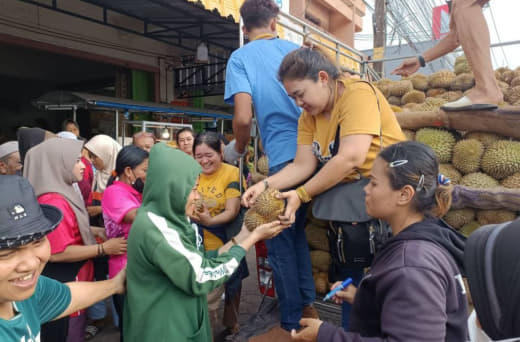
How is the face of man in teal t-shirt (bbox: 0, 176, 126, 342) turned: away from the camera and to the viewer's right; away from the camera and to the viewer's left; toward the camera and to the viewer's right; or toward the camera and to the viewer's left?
toward the camera and to the viewer's right

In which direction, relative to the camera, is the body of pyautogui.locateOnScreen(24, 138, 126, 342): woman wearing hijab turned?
to the viewer's right

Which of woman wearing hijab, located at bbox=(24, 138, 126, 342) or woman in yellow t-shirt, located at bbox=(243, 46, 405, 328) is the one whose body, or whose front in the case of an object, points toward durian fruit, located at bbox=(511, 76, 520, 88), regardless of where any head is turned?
the woman wearing hijab

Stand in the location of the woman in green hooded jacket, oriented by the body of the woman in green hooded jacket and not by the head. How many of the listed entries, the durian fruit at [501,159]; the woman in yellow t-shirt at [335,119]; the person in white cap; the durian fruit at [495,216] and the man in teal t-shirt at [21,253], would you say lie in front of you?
3

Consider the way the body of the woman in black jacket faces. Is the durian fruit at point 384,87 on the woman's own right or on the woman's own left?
on the woman's own right

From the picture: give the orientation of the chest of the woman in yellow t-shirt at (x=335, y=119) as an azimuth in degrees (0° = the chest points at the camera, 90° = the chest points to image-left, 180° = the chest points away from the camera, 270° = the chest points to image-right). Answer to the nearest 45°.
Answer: approximately 45°

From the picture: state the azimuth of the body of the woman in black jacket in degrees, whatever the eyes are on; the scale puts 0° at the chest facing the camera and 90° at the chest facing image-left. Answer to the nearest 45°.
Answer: approximately 90°
